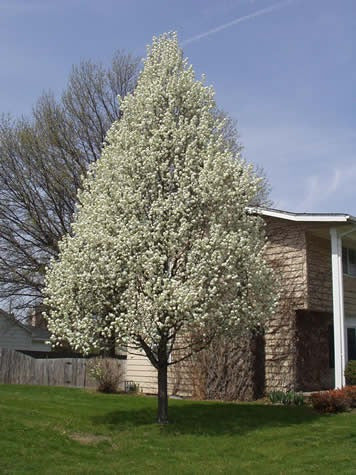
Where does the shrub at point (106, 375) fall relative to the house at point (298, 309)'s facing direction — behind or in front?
behind

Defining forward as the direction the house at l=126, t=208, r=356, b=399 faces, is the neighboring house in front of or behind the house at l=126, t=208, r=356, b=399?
behind

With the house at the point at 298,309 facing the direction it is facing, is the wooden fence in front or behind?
behind

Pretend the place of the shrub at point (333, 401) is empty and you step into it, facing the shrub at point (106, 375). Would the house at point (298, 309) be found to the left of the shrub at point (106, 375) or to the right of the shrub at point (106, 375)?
right

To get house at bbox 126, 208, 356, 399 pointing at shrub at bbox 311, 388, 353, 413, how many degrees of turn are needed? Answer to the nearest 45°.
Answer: approximately 45° to its right

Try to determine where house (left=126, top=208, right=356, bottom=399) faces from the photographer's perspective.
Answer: facing the viewer and to the right of the viewer

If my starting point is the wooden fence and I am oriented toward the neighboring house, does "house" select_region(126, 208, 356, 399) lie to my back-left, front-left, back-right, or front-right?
back-right

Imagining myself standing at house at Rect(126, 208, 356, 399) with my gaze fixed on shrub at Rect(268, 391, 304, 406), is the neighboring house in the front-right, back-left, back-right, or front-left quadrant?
back-right

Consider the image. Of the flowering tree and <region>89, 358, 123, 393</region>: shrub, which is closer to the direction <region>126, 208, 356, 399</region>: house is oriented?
the flowering tree

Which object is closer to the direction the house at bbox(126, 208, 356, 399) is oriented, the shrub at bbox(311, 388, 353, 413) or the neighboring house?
the shrub
